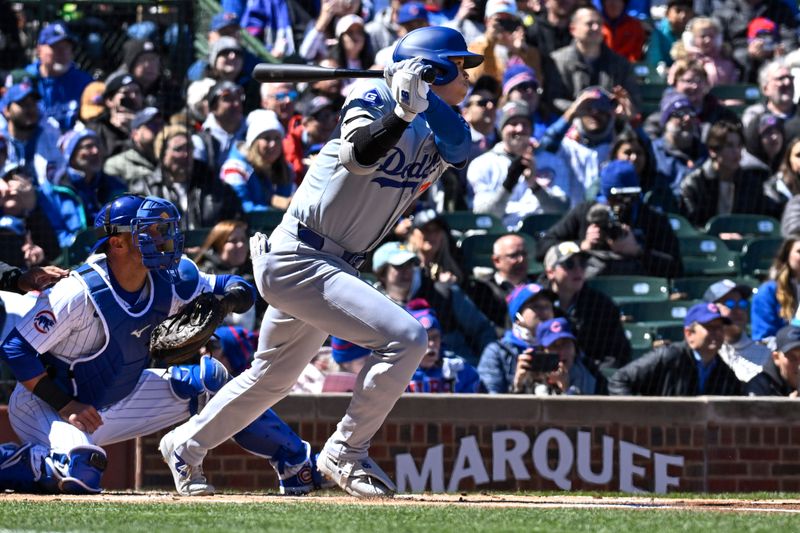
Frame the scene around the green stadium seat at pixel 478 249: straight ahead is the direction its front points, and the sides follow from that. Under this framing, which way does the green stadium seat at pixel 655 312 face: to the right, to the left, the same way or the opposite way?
the same way

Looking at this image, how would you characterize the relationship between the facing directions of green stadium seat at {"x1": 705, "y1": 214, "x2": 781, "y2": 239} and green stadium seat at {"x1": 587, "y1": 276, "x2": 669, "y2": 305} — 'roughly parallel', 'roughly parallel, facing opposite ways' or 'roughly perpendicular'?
roughly parallel

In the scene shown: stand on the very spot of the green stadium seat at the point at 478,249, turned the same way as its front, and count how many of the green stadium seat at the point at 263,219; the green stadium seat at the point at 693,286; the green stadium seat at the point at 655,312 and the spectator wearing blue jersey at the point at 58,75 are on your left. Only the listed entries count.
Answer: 2

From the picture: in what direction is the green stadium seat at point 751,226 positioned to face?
toward the camera

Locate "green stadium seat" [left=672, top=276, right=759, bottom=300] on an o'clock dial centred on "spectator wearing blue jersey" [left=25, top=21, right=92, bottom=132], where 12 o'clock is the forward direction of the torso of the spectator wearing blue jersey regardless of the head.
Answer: The green stadium seat is roughly at 10 o'clock from the spectator wearing blue jersey.

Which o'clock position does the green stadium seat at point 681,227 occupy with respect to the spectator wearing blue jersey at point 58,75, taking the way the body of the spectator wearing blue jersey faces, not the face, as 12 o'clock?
The green stadium seat is roughly at 10 o'clock from the spectator wearing blue jersey.

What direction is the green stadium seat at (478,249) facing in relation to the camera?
toward the camera

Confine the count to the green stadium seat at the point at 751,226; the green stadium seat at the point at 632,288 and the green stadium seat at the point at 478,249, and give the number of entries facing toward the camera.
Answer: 3

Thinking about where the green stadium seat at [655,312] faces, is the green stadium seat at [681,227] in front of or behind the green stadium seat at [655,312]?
behind

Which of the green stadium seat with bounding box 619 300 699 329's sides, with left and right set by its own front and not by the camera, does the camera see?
front

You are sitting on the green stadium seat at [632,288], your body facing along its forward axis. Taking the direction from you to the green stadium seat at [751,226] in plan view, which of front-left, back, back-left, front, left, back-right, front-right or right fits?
back-left

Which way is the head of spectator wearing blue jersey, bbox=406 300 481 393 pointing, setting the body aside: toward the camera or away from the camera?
toward the camera

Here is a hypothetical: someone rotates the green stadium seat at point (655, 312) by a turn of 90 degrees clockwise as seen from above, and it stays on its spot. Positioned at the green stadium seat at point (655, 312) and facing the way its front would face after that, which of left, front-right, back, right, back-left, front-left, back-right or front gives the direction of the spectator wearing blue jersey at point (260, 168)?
front

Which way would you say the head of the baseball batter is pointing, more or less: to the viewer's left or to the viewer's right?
to the viewer's right
